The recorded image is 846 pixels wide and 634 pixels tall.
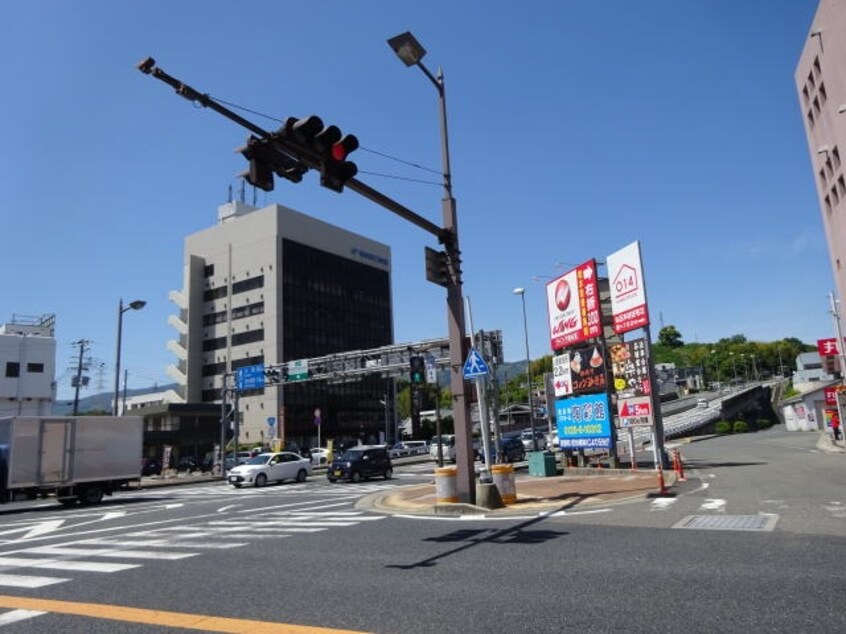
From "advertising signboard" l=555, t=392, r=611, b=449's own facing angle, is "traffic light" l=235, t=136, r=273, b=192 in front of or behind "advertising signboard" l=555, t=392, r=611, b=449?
in front

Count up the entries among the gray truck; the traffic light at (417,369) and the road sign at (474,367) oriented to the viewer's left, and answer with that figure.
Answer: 1

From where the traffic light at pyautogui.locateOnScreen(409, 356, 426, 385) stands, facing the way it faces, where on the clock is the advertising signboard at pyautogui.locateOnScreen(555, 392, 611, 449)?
The advertising signboard is roughly at 9 o'clock from the traffic light.

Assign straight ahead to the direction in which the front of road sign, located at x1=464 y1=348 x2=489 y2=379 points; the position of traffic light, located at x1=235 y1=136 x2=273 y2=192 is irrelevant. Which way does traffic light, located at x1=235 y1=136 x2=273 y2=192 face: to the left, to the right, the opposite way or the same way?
to the right

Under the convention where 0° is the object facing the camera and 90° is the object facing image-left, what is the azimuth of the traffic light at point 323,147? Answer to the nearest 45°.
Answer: approximately 315°

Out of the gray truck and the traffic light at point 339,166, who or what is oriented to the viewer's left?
the gray truck

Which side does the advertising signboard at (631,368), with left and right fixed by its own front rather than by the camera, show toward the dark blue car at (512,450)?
right

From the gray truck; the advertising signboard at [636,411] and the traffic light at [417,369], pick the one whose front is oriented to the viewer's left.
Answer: the gray truck

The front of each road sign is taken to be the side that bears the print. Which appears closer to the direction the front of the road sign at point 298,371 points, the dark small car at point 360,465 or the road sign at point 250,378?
the dark small car

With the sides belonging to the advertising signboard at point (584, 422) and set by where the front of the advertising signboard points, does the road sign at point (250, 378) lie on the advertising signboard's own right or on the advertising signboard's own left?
on the advertising signboard's own right

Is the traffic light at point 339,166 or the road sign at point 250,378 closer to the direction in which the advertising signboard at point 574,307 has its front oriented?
the traffic light

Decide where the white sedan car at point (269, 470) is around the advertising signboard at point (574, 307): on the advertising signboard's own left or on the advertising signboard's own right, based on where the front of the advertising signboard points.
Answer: on the advertising signboard's own right

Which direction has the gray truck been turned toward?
to the viewer's left

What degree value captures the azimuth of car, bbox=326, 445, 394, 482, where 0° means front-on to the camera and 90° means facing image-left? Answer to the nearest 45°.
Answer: approximately 45°
